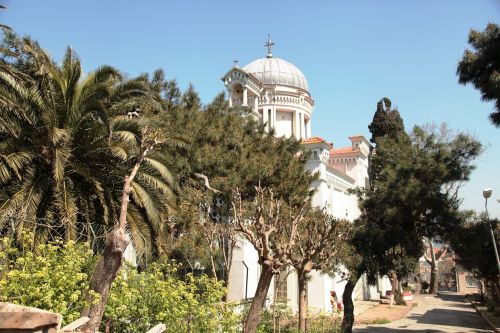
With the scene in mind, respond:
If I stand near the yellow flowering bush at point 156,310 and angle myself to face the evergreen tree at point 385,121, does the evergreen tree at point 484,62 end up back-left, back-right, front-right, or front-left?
front-right
